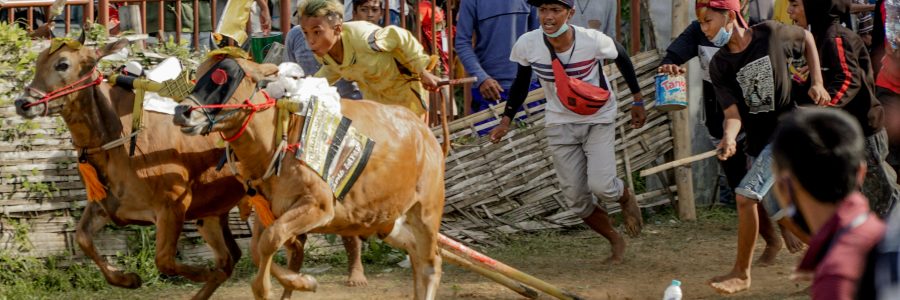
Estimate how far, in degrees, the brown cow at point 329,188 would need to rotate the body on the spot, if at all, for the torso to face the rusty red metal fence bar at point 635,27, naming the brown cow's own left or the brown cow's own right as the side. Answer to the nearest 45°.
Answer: approximately 135° to the brown cow's own right

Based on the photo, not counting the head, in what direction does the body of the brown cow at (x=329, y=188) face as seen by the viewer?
to the viewer's left

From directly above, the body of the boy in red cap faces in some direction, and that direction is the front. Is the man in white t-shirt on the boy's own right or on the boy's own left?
on the boy's own right

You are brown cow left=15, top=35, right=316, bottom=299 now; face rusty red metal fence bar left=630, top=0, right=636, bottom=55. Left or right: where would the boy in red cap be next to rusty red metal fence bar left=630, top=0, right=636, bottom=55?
right

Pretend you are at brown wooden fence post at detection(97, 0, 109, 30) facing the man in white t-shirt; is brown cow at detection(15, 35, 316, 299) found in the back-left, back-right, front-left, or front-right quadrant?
front-right

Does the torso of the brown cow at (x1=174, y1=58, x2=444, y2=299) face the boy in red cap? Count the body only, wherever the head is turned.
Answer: no

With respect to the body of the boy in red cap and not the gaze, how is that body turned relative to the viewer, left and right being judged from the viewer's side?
facing the viewer and to the left of the viewer

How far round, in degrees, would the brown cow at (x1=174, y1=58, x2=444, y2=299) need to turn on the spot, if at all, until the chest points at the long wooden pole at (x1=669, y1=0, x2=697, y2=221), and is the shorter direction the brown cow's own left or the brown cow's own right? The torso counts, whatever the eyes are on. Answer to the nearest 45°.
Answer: approximately 135° to the brown cow's own right

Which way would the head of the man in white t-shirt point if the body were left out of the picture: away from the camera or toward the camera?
toward the camera

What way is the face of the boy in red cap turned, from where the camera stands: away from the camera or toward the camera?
toward the camera

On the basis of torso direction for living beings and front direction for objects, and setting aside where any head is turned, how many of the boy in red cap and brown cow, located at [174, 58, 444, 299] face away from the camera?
0

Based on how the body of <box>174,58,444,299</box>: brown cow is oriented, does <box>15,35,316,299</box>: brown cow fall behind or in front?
in front

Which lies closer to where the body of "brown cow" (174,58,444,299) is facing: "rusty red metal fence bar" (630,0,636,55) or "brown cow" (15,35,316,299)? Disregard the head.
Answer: the brown cow

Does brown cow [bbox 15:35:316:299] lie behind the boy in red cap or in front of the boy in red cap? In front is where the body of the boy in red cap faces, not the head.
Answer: in front

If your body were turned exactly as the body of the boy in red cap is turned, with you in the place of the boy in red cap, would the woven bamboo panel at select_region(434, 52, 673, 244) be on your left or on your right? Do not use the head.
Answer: on your right

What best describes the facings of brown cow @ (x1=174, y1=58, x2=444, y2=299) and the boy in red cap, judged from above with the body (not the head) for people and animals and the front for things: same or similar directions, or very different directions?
same or similar directions
